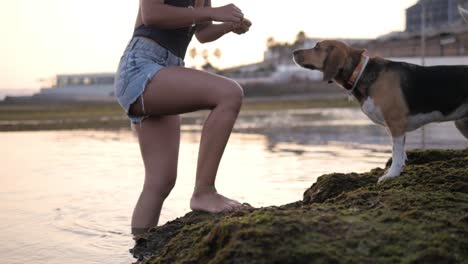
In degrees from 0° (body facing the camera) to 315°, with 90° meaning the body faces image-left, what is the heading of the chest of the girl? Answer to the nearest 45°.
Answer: approximately 270°

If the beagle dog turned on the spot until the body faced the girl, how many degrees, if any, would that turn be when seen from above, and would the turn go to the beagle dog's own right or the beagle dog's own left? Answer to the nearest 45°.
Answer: approximately 45° to the beagle dog's own left

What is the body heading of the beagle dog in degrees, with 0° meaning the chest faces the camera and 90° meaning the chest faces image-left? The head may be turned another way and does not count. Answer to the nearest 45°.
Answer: approximately 90°

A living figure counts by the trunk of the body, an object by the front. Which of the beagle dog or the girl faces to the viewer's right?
the girl

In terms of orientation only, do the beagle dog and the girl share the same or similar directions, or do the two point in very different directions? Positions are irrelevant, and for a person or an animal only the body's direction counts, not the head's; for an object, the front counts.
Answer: very different directions

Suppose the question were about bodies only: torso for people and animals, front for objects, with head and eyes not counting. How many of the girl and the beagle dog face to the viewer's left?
1
